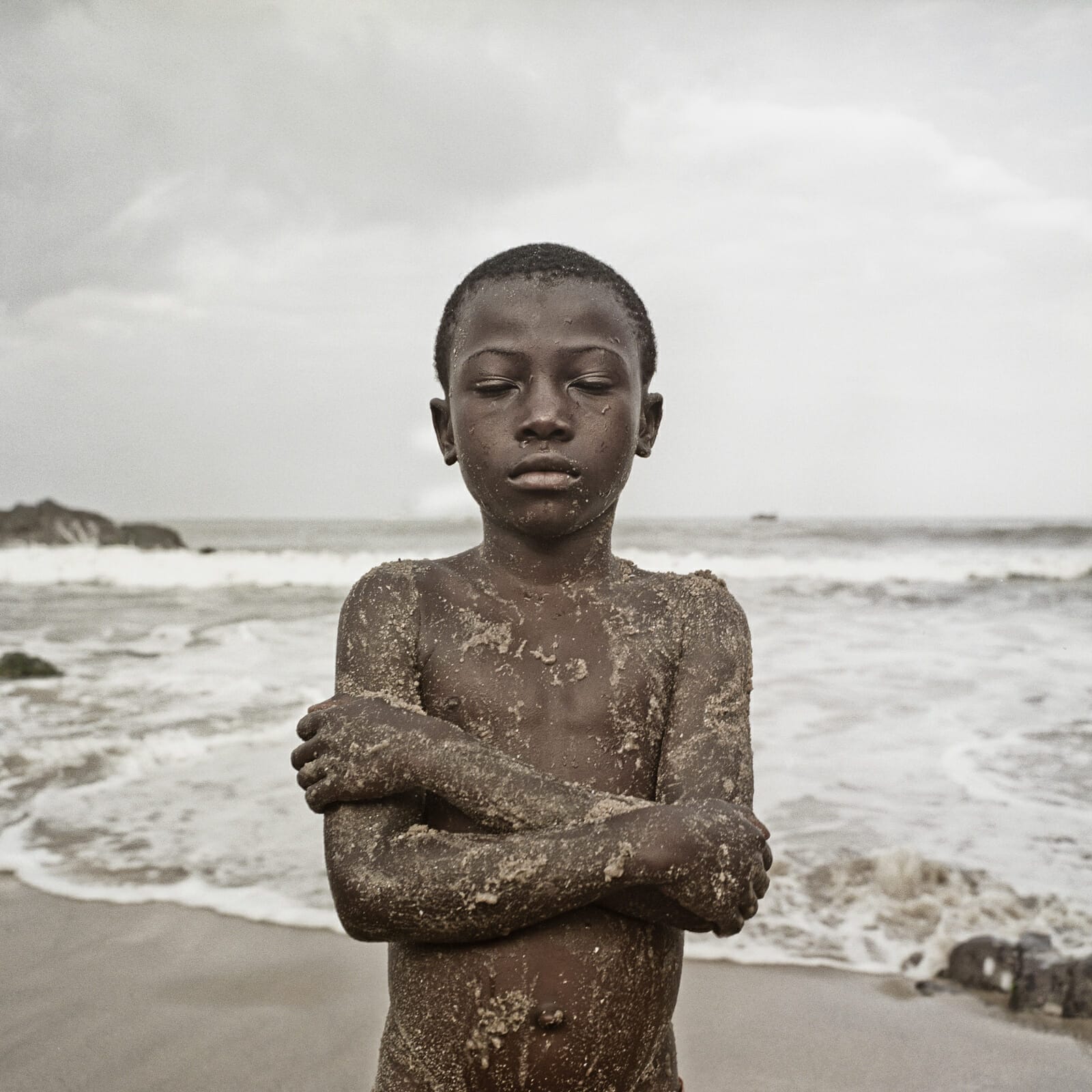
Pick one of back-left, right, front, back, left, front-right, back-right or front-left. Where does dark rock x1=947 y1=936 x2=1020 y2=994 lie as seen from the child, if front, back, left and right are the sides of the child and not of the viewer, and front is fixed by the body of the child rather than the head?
back-left

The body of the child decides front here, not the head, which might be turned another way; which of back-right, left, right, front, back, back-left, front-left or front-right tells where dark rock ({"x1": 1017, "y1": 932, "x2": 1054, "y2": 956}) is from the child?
back-left

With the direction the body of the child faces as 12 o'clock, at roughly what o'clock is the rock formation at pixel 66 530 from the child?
The rock formation is roughly at 5 o'clock from the child.

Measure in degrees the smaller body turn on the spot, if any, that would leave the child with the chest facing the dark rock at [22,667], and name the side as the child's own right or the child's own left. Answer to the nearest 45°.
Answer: approximately 135° to the child's own right

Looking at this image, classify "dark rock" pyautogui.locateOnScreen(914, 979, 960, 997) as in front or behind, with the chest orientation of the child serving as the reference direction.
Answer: behind

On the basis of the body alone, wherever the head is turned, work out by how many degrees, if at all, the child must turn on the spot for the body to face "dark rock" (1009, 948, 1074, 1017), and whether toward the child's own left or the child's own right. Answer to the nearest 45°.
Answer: approximately 135° to the child's own left

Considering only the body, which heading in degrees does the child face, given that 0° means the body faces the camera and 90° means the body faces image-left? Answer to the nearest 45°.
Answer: approximately 0°

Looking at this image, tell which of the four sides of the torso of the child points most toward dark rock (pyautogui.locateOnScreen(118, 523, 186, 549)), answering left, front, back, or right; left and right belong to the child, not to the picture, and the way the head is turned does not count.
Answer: back

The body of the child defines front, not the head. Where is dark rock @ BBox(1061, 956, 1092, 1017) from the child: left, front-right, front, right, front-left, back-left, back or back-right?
back-left
